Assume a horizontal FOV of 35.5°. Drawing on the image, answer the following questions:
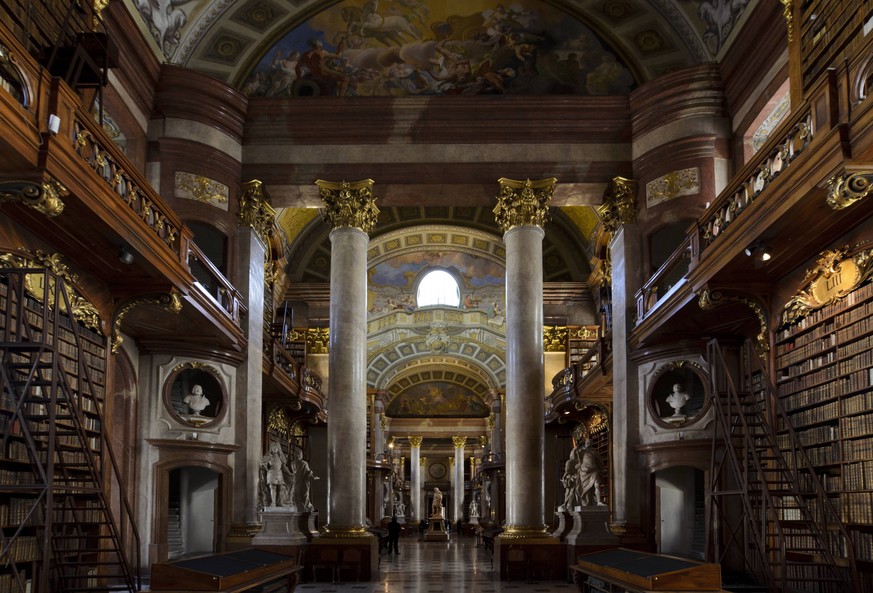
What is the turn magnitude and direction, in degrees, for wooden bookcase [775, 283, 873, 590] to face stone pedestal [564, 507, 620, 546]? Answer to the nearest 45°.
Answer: approximately 90° to its right

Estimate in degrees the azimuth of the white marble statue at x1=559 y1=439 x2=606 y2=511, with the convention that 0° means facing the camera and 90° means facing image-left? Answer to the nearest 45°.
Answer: approximately 0°

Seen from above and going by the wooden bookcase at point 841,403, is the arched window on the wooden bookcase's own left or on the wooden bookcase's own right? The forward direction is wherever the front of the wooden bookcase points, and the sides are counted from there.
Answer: on the wooden bookcase's own right

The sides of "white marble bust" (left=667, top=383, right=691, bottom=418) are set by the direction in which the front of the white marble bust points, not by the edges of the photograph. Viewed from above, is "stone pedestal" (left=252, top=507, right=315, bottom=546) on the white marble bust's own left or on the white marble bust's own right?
on the white marble bust's own right

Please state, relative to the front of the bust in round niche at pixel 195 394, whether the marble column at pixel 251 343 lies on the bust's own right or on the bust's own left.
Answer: on the bust's own left

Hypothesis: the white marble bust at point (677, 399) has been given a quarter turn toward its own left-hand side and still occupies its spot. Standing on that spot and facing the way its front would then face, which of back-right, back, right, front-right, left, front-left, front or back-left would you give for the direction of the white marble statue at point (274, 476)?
back
